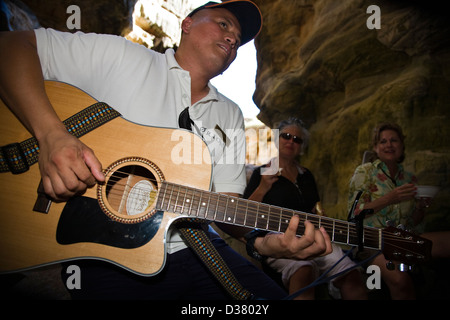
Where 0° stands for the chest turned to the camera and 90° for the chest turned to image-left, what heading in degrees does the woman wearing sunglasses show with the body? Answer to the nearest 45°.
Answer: approximately 0°
